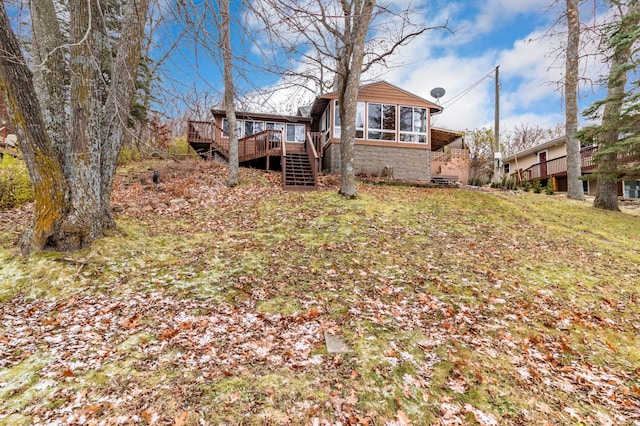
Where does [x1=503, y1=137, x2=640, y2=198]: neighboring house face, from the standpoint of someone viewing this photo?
facing the viewer and to the left of the viewer

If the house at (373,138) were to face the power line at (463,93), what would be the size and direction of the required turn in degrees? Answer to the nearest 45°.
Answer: approximately 135° to its left

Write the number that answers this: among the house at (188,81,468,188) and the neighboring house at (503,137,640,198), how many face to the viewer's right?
0

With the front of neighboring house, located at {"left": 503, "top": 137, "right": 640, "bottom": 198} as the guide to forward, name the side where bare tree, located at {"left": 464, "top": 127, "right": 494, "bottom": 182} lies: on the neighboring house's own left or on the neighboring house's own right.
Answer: on the neighboring house's own right

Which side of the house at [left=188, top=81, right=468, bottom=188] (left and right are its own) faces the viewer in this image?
front

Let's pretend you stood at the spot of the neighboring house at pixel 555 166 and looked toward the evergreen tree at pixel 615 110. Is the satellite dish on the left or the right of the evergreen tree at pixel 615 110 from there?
right

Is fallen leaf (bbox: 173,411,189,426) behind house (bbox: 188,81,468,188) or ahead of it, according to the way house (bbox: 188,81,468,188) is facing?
ahead

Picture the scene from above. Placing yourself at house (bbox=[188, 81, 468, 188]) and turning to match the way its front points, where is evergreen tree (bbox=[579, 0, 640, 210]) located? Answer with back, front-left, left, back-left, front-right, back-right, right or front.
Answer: front-left

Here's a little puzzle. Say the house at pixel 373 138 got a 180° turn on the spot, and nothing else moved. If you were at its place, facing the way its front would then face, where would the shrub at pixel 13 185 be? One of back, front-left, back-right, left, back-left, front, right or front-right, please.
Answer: back-left

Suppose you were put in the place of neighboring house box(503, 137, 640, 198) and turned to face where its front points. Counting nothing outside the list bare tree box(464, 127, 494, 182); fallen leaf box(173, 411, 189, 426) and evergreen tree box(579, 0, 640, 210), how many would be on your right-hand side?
1

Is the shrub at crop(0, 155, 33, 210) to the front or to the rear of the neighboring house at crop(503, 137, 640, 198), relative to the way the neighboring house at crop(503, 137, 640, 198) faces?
to the front

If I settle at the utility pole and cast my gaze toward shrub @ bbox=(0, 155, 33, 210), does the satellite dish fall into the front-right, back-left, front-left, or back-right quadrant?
front-right

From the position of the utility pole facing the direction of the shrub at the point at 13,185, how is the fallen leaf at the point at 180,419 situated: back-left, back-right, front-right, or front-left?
front-left

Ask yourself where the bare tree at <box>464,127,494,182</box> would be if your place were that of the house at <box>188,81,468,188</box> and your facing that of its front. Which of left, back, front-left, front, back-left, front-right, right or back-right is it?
back-left
